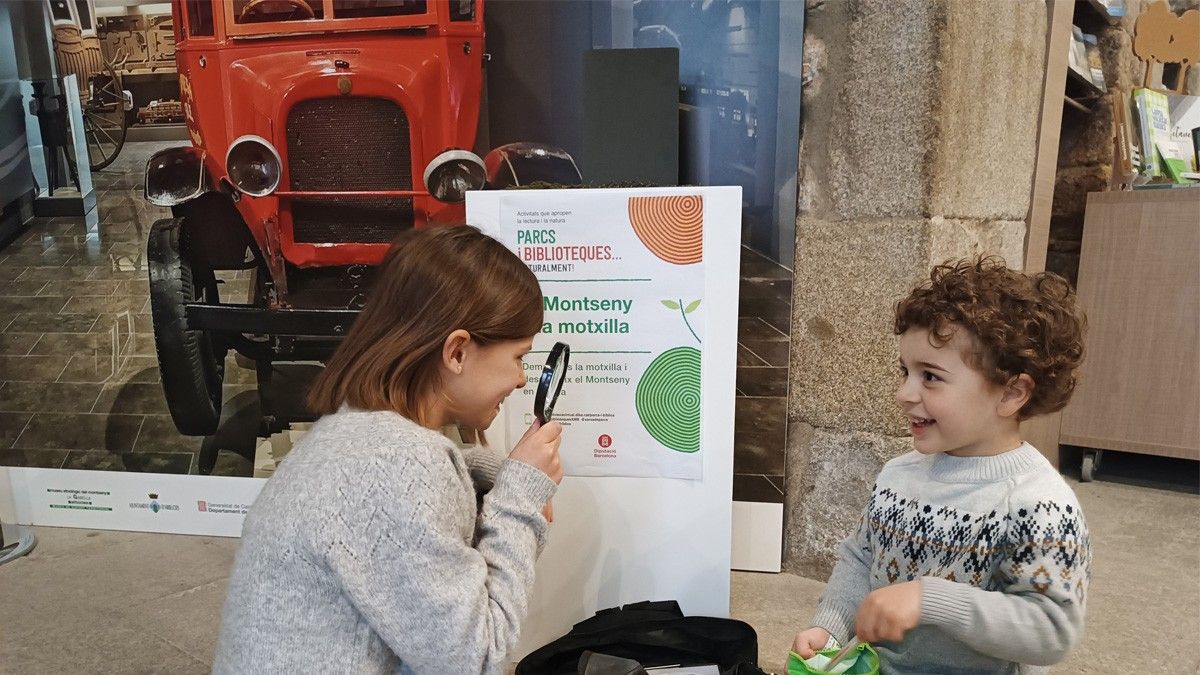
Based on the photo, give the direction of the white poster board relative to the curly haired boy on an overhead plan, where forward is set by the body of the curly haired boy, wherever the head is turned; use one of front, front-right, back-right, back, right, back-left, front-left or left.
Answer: right

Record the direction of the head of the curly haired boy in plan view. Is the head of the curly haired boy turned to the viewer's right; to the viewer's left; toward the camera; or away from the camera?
to the viewer's left

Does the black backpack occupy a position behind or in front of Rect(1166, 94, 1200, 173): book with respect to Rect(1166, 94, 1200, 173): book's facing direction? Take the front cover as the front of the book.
in front

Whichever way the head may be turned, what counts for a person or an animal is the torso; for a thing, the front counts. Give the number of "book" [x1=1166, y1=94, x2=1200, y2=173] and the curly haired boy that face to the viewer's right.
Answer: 0

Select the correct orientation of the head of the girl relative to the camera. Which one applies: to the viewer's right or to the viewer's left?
to the viewer's right

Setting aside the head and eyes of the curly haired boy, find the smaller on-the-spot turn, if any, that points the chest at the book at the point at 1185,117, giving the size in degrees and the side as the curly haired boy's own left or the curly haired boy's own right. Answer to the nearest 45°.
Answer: approximately 135° to the curly haired boy's own right

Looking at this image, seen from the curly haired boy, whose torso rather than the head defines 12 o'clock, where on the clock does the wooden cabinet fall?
The wooden cabinet is roughly at 5 o'clock from the curly haired boy.

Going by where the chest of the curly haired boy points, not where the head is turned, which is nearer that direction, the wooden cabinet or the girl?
the girl

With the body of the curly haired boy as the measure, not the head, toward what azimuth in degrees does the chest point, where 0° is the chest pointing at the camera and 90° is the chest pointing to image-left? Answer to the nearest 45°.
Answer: approximately 45°

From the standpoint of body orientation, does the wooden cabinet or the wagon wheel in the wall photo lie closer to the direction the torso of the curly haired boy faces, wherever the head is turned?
the wagon wheel in the wall photo

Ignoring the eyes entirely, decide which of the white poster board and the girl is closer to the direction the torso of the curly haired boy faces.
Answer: the girl
